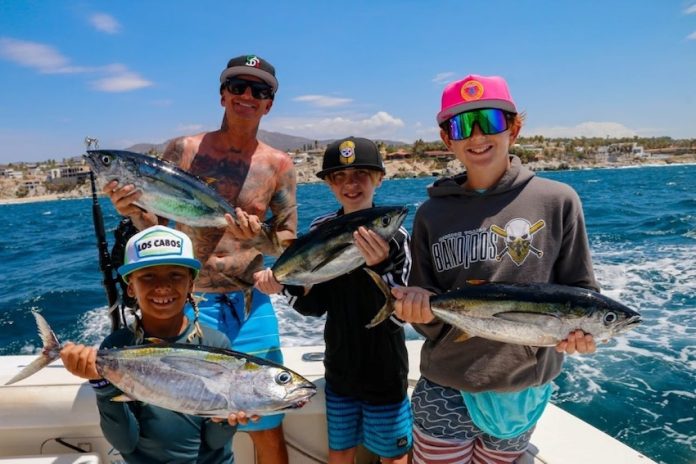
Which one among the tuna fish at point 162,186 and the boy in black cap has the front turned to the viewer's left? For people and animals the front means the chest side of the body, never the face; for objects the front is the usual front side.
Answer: the tuna fish

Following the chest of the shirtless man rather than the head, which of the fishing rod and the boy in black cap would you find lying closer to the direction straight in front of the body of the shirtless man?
the boy in black cap

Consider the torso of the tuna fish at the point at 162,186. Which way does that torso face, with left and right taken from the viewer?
facing to the left of the viewer

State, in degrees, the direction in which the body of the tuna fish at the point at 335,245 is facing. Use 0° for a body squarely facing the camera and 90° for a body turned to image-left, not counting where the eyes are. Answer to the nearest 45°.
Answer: approximately 270°

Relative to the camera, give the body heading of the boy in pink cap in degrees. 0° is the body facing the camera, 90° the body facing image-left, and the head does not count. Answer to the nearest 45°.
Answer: approximately 0°

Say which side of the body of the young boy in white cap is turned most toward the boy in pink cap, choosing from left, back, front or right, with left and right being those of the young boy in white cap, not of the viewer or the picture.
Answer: left

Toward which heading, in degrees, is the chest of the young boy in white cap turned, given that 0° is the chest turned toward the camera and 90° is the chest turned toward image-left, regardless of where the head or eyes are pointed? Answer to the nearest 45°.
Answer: approximately 0°

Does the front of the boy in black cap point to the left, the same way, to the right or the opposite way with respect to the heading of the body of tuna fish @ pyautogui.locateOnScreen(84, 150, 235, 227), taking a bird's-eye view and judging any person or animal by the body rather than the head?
to the left

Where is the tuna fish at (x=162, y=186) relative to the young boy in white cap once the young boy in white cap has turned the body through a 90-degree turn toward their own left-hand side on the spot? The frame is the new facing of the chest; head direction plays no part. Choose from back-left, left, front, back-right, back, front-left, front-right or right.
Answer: left
